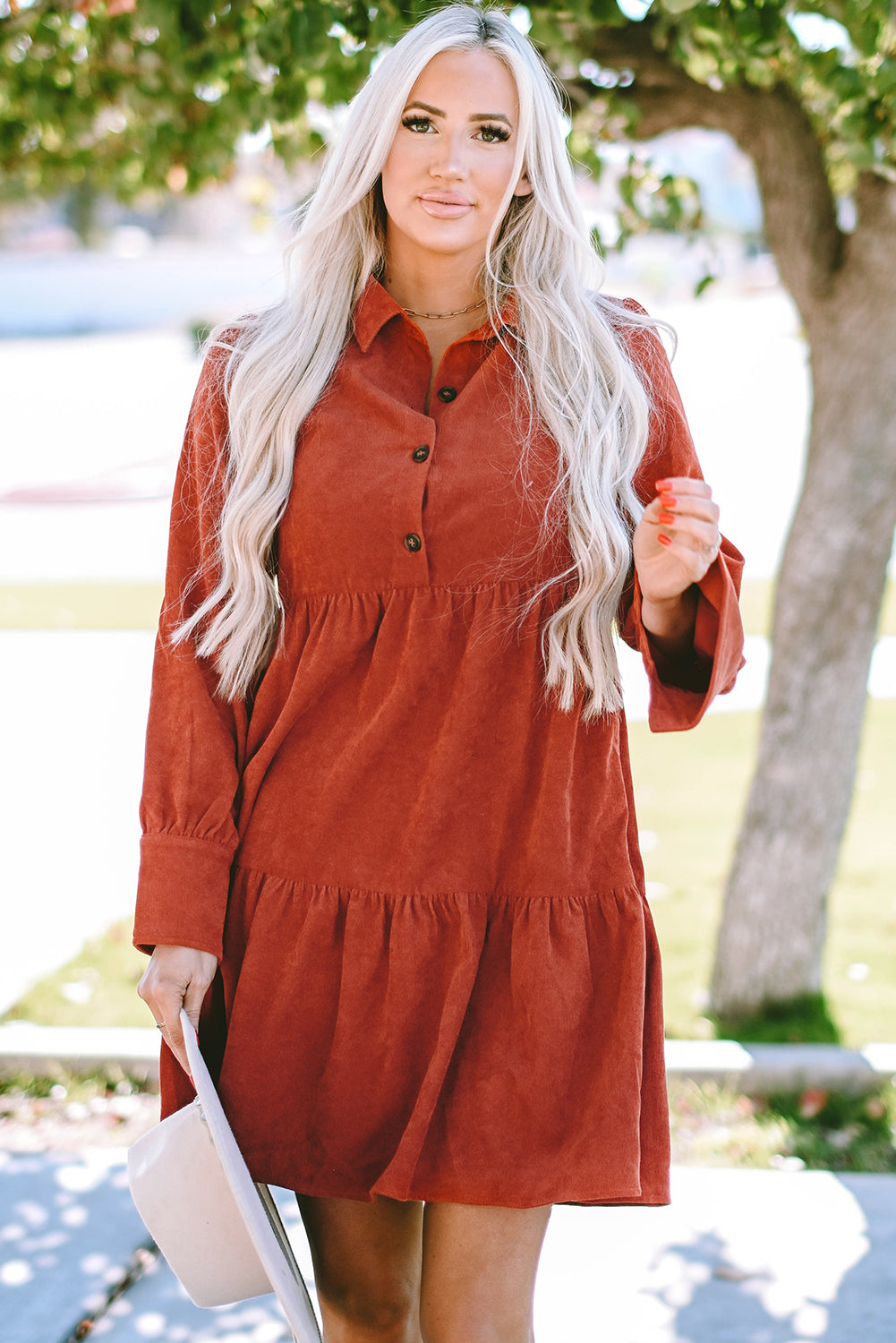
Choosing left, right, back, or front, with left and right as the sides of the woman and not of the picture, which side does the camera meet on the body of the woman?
front

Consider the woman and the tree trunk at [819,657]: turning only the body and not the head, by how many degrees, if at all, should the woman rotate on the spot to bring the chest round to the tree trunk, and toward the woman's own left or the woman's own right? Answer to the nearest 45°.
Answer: approximately 135° to the woman's own left
